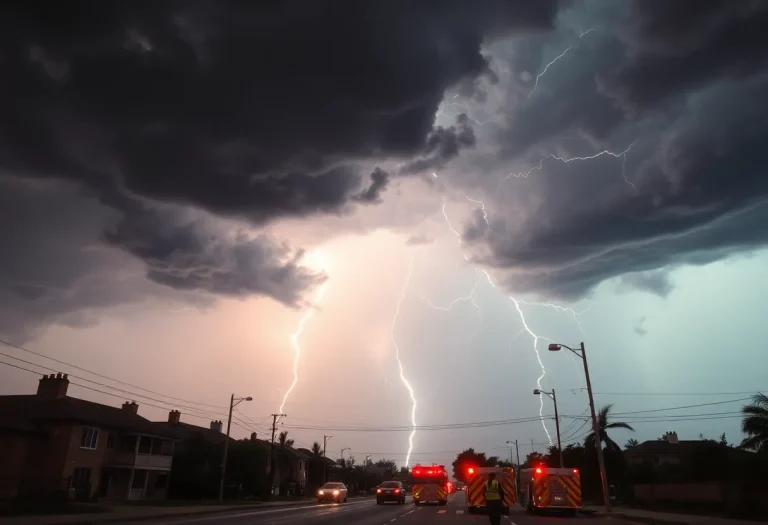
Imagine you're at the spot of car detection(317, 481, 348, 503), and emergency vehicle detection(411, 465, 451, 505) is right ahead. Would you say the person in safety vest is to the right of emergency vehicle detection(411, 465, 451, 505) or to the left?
right

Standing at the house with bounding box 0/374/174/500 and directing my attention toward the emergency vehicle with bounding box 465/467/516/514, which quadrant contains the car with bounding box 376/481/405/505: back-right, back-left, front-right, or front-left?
front-left

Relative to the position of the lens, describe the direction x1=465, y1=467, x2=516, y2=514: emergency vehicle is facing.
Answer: facing away from the viewer

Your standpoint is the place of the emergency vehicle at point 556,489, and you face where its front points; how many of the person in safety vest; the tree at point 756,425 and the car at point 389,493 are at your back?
1

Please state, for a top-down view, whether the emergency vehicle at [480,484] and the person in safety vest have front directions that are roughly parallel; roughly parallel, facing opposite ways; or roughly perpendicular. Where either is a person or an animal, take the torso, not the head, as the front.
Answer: roughly parallel

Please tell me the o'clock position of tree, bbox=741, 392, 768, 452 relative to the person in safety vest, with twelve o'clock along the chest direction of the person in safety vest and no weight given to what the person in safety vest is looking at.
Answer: The tree is roughly at 1 o'clock from the person in safety vest.

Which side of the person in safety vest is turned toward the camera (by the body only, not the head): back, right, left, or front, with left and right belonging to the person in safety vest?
back

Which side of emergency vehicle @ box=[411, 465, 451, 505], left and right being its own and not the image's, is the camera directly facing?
back

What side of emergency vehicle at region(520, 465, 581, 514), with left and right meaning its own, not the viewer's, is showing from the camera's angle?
back

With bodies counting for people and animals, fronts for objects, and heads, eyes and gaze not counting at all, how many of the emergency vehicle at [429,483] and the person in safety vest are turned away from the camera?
2

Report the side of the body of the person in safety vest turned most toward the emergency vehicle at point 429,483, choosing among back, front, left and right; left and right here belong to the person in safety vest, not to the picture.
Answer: front

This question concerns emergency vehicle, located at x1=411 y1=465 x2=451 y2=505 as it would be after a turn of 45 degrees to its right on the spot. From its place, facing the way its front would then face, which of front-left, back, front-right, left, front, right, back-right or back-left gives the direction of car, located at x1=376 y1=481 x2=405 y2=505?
left

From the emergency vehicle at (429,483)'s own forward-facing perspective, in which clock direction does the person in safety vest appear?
The person in safety vest is roughly at 6 o'clock from the emergency vehicle.

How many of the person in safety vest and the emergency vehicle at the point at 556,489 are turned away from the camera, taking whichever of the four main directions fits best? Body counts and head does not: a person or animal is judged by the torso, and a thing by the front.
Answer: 2

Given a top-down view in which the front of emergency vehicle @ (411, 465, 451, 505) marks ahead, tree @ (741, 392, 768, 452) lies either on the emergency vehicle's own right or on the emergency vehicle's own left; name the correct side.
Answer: on the emergency vehicle's own right

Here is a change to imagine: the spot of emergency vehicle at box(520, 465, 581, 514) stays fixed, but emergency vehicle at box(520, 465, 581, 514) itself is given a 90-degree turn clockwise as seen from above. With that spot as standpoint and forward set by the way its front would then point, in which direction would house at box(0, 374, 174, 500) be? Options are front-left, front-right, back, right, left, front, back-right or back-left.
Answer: back

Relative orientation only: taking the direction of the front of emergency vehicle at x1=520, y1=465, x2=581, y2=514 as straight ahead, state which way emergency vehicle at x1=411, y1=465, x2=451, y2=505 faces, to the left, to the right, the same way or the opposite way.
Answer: the same way

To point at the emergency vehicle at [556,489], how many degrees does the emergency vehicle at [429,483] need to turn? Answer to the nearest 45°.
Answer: approximately 135° to its right

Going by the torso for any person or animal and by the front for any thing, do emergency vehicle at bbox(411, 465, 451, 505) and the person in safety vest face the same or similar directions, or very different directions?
same or similar directions
